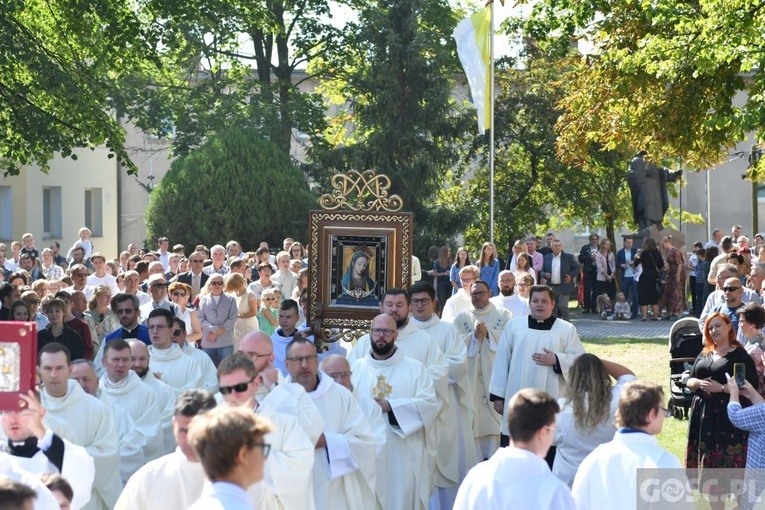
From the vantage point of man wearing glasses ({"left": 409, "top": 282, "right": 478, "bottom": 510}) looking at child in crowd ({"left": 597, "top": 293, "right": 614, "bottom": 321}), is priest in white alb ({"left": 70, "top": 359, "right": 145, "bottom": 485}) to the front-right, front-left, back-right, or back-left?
back-left

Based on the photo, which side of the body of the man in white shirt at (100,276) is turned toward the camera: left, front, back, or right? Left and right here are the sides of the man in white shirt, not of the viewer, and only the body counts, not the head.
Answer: front

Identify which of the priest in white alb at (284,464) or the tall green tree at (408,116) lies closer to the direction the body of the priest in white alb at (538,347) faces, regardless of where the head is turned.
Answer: the priest in white alb

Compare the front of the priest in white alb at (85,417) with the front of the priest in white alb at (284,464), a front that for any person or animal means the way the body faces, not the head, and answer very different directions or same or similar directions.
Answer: same or similar directions

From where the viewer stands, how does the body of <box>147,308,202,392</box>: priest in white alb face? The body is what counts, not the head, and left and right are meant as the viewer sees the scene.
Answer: facing the viewer and to the left of the viewer

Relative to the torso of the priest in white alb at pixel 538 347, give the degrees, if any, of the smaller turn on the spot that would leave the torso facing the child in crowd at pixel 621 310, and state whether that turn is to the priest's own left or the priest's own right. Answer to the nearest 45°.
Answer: approximately 180°

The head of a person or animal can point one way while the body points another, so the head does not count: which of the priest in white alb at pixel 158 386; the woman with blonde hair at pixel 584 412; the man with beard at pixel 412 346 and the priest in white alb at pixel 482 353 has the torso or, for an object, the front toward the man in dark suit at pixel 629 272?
the woman with blonde hair

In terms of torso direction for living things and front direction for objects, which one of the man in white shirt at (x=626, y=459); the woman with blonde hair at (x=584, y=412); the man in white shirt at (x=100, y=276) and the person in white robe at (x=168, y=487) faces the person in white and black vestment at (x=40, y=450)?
the man in white shirt at (x=100, y=276)

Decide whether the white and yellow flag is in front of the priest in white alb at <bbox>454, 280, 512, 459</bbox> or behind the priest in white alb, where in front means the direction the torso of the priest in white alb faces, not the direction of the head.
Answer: behind

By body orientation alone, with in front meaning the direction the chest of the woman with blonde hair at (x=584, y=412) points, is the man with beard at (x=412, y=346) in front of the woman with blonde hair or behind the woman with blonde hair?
in front

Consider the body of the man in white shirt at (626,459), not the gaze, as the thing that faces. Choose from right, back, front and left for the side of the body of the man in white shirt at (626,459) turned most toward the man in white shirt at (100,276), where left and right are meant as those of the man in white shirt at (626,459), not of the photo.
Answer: left

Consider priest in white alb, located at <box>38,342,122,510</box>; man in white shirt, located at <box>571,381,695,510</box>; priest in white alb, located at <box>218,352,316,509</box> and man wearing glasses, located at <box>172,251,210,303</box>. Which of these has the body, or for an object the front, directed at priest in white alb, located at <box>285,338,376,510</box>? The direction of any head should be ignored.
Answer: the man wearing glasses

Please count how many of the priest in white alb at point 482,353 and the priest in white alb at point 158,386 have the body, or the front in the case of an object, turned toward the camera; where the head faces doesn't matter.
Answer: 2

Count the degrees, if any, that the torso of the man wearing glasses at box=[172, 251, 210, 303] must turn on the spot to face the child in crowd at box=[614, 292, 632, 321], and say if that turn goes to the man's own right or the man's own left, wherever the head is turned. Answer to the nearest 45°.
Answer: approximately 135° to the man's own left

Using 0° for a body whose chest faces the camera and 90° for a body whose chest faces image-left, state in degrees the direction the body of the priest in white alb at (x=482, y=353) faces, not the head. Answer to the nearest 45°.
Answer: approximately 0°

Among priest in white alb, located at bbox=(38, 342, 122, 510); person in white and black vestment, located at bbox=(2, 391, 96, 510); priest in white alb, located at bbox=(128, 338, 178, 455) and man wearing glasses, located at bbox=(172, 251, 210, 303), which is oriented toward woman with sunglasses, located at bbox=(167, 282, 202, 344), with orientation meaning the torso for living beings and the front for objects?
the man wearing glasses

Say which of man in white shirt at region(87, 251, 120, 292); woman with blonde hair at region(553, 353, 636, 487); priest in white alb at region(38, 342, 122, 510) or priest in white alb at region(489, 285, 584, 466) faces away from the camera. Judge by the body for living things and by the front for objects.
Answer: the woman with blonde hair

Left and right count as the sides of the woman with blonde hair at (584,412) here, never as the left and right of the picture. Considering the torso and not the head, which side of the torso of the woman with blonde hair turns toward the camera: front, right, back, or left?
back

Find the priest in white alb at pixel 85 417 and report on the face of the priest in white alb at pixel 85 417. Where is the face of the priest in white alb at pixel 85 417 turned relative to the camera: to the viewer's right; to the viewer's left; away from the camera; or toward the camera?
toward the camera

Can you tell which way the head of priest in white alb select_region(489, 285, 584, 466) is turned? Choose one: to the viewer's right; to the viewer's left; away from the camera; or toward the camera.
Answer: toward the camera
